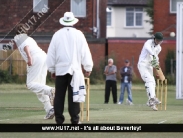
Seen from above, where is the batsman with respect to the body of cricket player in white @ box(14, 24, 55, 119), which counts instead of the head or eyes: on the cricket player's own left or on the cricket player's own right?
on the cricket player's own right

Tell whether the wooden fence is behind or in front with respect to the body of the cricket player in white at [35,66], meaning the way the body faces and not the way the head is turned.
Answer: in front
